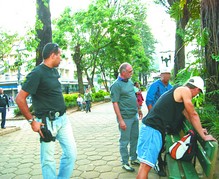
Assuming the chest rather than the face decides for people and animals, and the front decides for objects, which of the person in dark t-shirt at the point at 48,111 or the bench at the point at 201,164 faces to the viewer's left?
the bench

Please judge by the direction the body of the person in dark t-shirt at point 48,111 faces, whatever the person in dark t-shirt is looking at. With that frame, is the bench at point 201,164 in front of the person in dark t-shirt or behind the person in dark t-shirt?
in front

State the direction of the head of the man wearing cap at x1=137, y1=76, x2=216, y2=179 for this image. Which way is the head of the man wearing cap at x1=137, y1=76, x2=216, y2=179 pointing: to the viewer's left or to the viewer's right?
to the viewer's right

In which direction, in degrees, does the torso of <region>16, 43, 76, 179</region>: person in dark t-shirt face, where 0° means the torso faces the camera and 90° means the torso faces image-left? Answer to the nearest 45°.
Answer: approximately 315°

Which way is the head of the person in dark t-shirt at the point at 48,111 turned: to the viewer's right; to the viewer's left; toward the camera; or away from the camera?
to the viewer's right

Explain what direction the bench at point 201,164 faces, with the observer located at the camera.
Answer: facing to the left of the viewer

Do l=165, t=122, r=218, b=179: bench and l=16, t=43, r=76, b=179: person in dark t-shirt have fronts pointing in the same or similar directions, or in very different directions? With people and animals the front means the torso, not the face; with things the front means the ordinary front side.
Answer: very different directions

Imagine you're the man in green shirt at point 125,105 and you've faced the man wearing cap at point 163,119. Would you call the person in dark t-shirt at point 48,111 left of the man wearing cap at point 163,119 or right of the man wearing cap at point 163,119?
right

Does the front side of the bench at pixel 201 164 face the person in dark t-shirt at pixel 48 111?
yes

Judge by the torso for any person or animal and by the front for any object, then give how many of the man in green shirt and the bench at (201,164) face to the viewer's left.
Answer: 1

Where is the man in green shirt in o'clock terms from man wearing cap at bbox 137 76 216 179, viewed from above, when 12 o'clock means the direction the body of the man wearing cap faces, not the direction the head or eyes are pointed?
The man in green shirt is roughly at 8 o'clock from the man wearing cap.

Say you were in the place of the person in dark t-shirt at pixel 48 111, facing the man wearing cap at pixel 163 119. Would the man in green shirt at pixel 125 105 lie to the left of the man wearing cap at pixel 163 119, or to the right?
left

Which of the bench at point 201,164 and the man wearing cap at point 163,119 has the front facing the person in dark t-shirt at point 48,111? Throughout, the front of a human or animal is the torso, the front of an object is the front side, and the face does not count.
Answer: the bench

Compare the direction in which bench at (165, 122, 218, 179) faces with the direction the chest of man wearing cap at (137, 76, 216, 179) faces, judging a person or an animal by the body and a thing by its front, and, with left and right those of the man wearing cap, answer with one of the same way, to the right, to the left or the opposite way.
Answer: the opposite way
